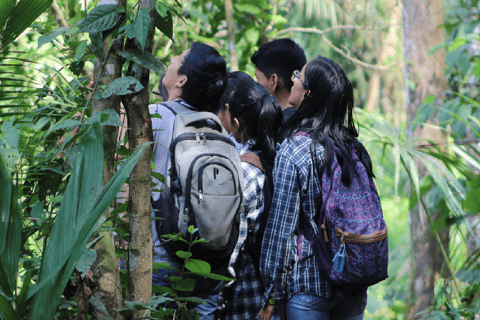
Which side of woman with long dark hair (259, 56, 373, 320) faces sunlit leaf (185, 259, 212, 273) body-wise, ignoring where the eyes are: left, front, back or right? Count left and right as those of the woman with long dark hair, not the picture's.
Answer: left

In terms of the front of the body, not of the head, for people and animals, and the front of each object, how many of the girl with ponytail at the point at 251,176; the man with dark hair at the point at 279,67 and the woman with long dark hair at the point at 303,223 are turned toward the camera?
0

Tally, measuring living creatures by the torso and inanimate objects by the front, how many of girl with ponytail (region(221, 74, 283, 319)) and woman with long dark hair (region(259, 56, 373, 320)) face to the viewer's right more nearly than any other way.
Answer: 0

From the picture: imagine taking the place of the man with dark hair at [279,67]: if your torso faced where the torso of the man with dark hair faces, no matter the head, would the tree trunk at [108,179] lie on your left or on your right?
on your left

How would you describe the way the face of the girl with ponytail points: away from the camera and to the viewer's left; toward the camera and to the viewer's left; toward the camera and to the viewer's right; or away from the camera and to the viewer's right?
away from the camera and to the viewer's left

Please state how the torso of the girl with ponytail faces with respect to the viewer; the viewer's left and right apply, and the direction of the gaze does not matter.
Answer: facing away from the viewer and to the left of the viewer

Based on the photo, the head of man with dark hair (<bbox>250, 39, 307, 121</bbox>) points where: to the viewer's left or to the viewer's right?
to the viewer's left

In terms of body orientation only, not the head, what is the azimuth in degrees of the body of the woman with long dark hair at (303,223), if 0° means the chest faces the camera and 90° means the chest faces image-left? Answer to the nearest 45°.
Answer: approximately 135°

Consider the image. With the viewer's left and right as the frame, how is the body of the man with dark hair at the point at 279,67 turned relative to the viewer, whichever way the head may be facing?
facing away from the viewer and to the left of the viewer
